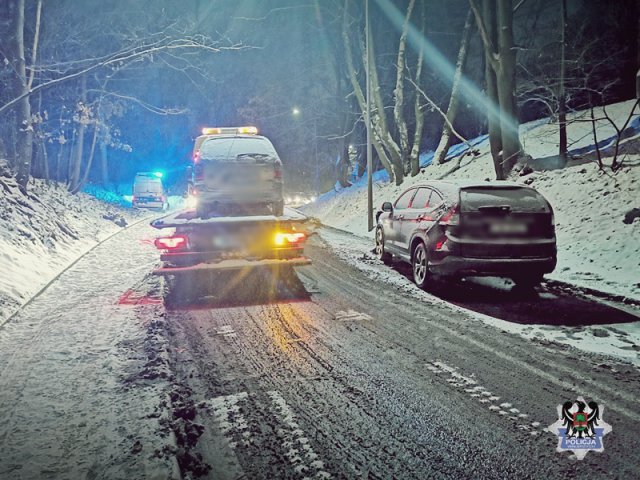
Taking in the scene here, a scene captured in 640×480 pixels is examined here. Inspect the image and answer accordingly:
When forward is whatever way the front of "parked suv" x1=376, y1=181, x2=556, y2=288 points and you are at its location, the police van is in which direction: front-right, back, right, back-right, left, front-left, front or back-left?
front

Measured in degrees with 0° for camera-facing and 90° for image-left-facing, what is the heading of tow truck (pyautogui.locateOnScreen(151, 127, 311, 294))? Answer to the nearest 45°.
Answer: approximately 180°

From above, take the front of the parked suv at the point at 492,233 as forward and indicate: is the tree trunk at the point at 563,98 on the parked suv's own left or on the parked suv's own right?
on the parked suv's own right

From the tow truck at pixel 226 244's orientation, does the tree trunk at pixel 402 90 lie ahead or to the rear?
ahead

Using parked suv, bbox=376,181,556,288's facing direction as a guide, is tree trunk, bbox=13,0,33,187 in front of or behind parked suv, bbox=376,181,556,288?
in front

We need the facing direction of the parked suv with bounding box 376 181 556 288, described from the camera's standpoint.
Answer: facing away from the viewer and to the left of the viewer

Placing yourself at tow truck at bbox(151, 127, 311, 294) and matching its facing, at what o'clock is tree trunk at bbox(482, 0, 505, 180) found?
The tree trunk is roughly at 2 o'clock from the tow truck.

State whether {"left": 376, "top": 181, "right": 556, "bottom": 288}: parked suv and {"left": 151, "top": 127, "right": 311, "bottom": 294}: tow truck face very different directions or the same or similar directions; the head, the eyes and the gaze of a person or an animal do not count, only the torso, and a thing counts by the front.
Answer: same or similar directions

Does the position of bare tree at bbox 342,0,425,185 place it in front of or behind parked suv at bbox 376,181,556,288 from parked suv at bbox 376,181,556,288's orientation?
in front
